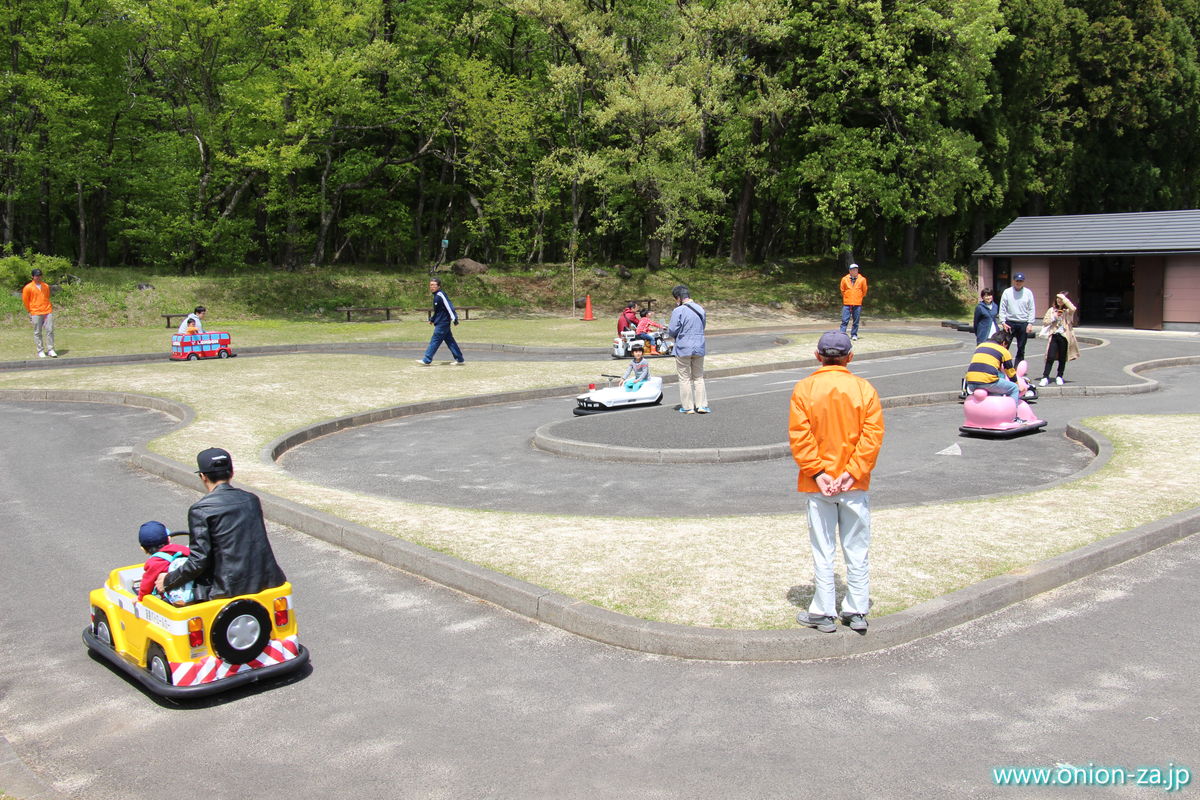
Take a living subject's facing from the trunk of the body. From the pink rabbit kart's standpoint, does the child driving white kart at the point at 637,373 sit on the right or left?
on its left

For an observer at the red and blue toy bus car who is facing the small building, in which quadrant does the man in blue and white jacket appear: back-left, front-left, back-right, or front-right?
front-right

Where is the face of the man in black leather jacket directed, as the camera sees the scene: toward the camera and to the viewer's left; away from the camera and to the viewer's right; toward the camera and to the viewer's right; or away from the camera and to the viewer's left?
away from the camera and to the viewer's left

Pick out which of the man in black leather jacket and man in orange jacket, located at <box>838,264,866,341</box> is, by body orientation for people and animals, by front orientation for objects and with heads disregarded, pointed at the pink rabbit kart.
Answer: the man in orange jacket

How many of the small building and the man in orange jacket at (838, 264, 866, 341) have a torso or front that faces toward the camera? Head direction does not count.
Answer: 2

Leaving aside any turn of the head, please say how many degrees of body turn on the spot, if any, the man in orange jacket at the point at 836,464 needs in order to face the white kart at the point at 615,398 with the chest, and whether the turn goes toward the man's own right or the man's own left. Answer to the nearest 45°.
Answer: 0° — they already face it

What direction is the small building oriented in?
toward the camera

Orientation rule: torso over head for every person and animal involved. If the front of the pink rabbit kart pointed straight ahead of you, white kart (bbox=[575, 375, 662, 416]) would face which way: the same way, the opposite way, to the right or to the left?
the opposite way

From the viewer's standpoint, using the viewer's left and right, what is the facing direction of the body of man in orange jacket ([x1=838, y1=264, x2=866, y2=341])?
facing the viewer

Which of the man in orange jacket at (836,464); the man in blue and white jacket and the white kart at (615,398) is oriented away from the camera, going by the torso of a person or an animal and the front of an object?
the man in orange jacket

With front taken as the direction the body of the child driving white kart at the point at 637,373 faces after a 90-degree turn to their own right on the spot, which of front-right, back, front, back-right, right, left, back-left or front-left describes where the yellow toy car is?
back-left

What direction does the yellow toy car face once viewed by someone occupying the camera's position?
facing away from the viewer and to the left of the viewer
